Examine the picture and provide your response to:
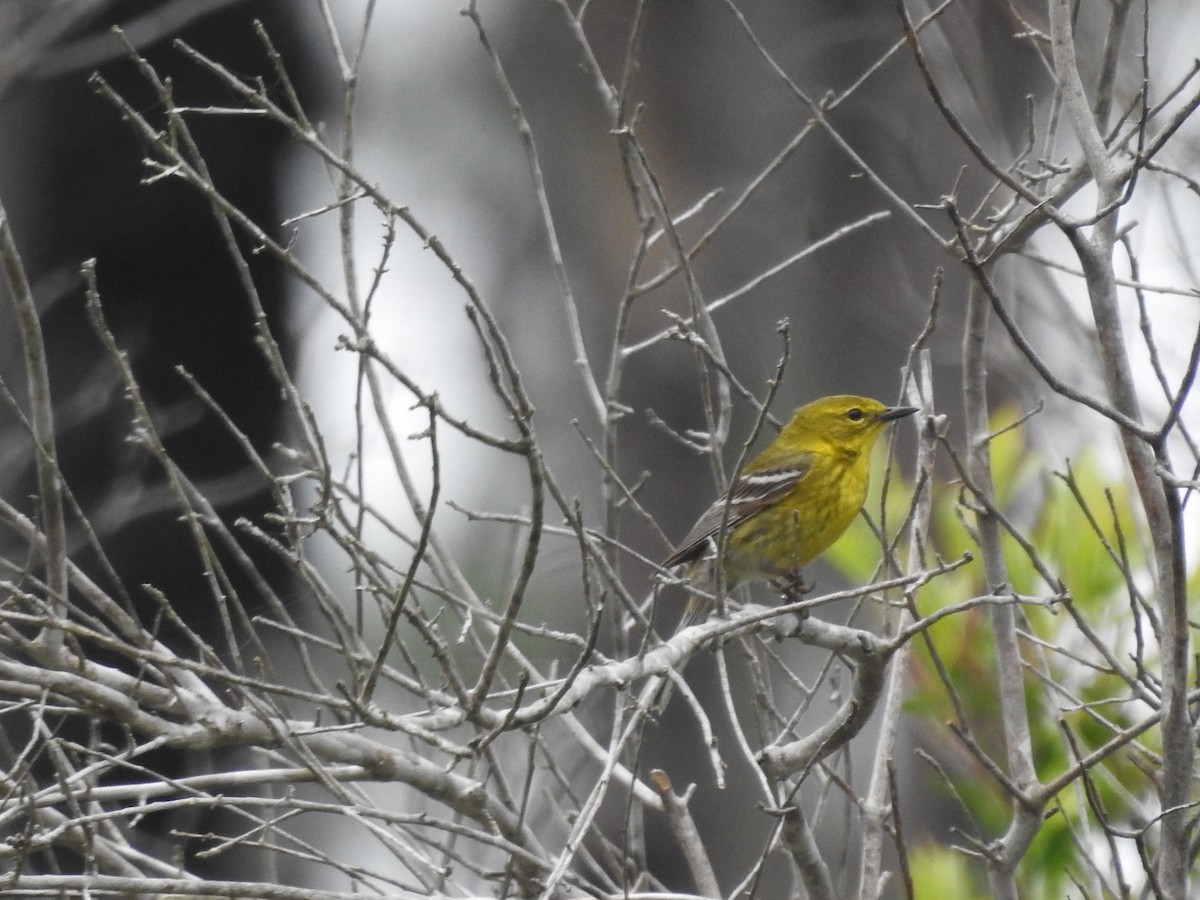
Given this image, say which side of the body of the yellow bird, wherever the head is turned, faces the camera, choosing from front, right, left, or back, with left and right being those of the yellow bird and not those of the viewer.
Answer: right
